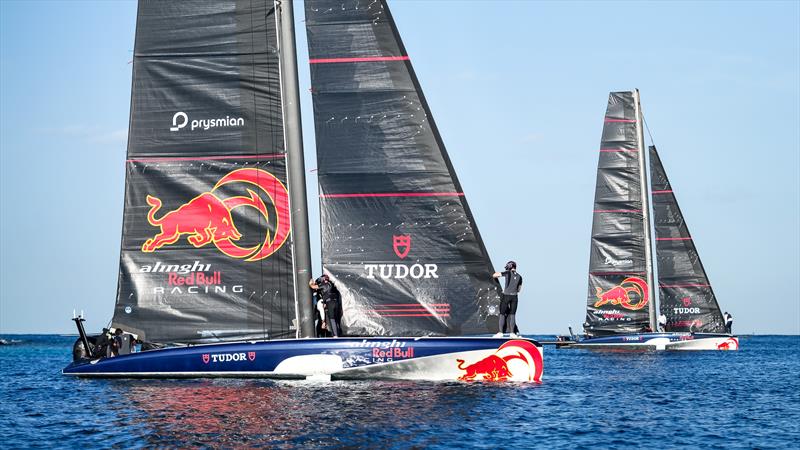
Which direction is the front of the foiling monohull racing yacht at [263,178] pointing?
to the viewer's right

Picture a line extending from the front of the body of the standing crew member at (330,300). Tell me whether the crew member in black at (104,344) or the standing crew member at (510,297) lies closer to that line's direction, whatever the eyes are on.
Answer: the crew member in black
